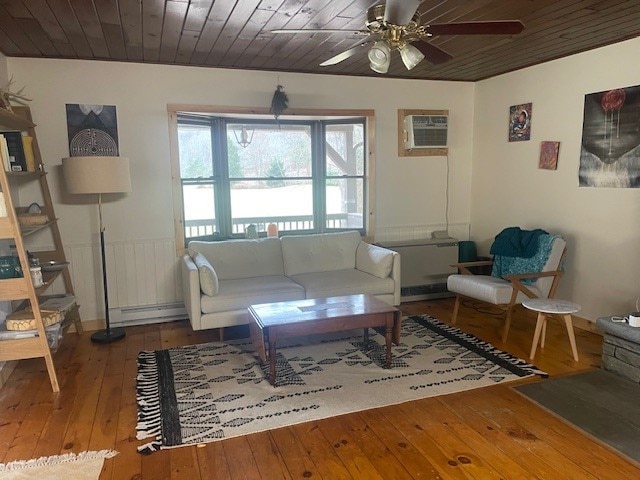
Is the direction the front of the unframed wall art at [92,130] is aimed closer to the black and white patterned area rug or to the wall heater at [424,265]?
the black and white patterned area rug

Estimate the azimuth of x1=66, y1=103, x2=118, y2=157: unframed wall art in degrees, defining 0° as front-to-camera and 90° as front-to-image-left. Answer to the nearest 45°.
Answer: approximately 0°

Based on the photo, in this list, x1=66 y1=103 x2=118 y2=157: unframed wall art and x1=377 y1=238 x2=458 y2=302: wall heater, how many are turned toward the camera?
2

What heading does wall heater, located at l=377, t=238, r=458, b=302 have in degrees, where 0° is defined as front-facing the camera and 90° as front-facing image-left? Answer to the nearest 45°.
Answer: approximately 0°

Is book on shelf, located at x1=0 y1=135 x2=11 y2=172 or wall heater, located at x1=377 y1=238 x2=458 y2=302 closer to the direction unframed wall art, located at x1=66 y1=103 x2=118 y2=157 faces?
the book on shelf

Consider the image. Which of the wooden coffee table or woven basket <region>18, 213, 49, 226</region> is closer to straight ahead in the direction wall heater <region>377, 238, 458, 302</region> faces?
the wooden coffee table

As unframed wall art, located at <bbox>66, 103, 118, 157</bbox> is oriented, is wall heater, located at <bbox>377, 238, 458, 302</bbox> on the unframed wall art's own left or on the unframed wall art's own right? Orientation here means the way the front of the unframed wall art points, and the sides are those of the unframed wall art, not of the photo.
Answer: on the unframed wall art's own left

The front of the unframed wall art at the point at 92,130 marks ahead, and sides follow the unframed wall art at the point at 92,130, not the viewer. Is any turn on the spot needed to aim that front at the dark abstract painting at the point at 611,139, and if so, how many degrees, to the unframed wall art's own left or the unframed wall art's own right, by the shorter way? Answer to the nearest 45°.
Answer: approximately 45° to the unframed wall art's own left

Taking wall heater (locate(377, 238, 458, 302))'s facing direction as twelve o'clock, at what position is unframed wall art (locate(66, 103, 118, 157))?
The unframed wall art is roughly at 2 o'clock from the wall heater.
